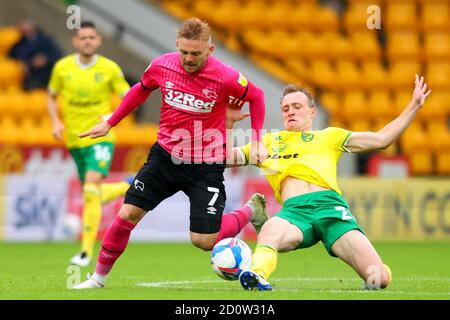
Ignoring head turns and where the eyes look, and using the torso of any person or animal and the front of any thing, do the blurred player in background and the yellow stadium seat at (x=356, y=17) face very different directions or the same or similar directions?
same or similar directions

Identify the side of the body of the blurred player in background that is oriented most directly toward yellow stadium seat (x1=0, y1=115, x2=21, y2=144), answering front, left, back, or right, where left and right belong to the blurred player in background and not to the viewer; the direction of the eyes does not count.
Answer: back

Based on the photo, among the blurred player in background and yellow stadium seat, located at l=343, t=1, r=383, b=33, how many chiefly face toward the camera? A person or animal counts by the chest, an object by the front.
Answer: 2

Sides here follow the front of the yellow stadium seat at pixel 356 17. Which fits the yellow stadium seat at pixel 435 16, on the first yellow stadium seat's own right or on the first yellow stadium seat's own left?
on the first yellow stadium seat's own left

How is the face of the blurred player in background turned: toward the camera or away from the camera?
toward the camera

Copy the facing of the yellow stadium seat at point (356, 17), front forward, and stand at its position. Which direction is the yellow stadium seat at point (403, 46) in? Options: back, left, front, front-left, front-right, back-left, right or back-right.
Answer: left

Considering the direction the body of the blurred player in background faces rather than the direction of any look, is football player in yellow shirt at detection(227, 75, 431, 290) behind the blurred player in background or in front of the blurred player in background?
in front

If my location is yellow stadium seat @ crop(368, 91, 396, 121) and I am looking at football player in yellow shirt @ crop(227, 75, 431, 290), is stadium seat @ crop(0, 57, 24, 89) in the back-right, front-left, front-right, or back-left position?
front-right

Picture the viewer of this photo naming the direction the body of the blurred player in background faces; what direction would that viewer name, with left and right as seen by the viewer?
facing the viewer

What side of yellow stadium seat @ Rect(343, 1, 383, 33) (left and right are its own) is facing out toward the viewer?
front

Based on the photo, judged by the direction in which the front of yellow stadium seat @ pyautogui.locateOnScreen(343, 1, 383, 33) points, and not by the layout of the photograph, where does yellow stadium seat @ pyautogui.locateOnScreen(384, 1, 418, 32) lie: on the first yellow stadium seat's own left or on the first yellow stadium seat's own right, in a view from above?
on the first yellow stadium seat's own left

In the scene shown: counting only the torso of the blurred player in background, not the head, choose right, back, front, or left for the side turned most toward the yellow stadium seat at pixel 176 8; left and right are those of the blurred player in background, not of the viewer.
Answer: back

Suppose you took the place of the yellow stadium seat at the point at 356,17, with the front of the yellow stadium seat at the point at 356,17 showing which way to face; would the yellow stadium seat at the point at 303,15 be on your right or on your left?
on your right

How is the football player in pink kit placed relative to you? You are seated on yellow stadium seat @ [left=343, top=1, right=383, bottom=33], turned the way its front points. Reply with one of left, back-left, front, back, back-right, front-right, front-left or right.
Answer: front
